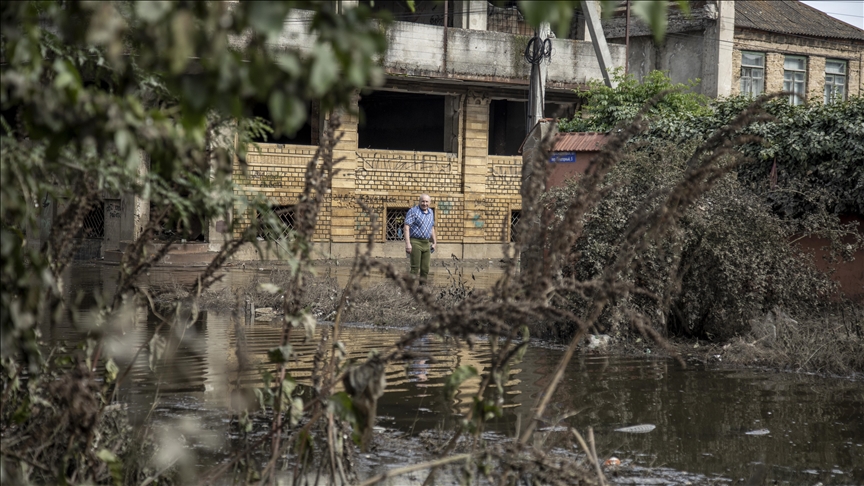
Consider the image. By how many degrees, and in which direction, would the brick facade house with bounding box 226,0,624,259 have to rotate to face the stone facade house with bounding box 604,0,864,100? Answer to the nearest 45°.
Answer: approximately 135° to its left

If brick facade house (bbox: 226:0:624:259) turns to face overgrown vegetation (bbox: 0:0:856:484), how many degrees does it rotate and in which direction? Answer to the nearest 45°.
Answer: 0° — it already faces it

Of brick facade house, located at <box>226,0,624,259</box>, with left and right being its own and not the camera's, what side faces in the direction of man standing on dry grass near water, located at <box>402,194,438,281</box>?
front

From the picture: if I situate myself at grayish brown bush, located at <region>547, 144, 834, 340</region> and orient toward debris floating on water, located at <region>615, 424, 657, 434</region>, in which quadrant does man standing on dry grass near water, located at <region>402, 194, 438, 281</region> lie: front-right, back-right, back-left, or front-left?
back-right

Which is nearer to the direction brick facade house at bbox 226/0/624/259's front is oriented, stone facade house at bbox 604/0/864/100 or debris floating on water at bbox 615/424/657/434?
the debris floating on water

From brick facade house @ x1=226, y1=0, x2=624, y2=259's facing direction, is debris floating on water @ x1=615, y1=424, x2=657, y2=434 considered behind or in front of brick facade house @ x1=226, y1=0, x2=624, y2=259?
in front

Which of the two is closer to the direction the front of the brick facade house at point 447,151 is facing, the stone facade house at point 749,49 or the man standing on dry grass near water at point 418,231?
the man standing on dry grass near water

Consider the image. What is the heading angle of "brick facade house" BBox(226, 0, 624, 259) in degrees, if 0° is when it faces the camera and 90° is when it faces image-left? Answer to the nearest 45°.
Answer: approximately 0°

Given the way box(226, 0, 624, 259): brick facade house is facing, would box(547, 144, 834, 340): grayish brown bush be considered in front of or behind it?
in front

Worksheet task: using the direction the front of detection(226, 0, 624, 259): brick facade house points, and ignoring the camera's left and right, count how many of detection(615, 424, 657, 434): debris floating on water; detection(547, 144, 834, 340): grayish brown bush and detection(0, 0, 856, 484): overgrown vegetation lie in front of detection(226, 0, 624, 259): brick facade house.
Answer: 3
